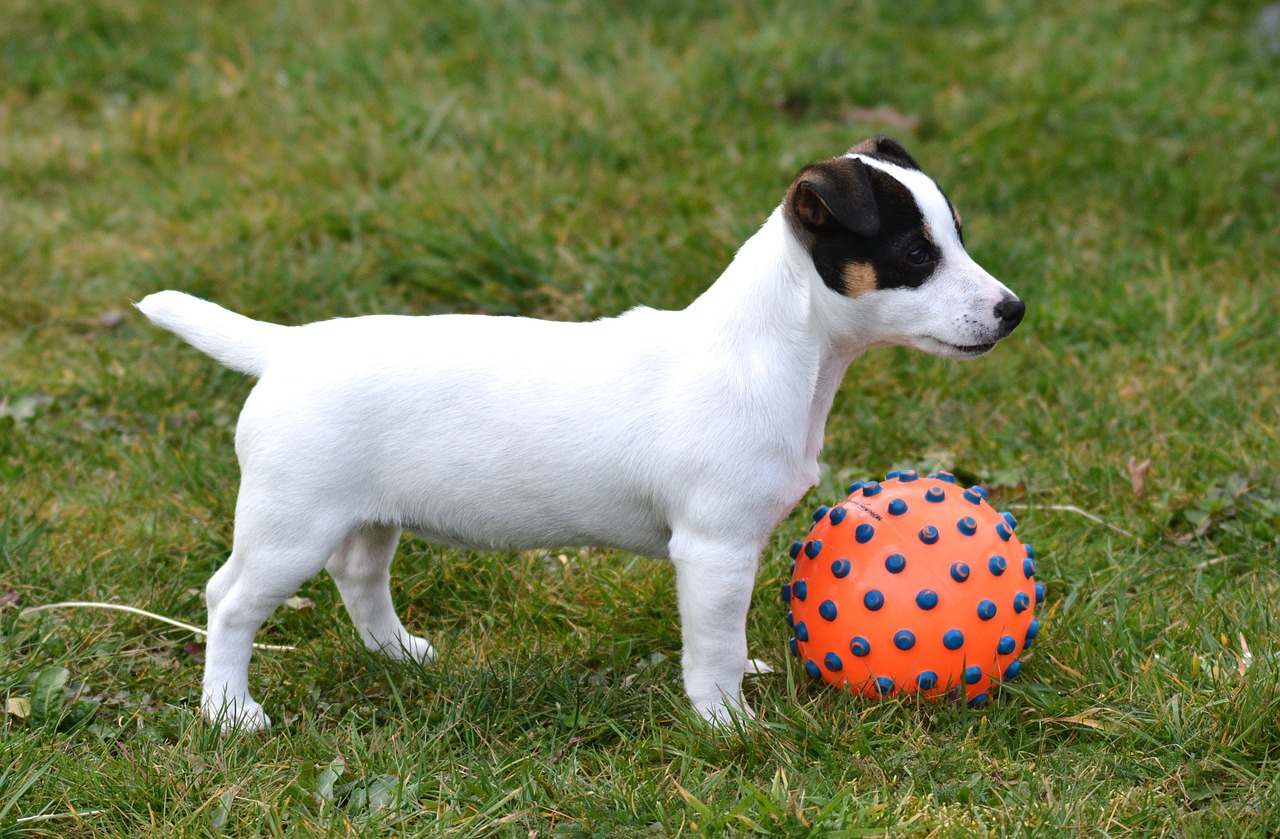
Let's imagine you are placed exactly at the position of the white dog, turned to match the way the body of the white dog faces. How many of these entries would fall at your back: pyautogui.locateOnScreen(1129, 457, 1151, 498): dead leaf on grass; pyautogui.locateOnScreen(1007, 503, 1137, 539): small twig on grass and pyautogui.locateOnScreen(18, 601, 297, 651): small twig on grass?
1

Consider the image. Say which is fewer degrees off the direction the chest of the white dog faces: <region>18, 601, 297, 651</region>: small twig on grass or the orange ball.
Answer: the orange ball

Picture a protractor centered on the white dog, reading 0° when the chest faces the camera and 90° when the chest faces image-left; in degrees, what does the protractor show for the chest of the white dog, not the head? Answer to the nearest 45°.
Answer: approximately 270°

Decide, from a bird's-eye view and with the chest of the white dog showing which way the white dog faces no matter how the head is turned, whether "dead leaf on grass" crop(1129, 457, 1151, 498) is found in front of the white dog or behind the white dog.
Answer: in front

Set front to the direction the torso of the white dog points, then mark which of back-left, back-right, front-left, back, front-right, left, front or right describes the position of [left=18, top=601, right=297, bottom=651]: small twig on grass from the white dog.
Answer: back

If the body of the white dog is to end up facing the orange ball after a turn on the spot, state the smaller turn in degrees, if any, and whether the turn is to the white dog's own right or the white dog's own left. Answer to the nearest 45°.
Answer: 0° — it already faces it
